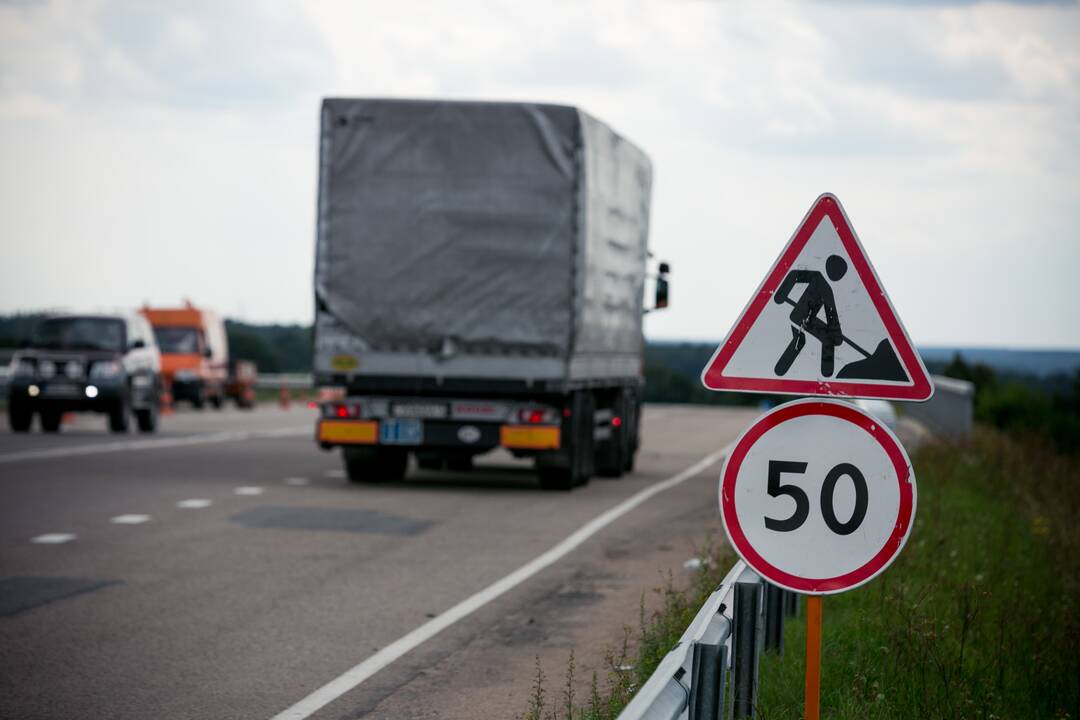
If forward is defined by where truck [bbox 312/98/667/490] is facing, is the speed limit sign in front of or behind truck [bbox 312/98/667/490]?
behind

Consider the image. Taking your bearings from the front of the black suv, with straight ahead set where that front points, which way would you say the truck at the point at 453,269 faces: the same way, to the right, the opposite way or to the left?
the opposite way

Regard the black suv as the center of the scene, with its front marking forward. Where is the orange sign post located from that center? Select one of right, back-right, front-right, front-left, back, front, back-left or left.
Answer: front

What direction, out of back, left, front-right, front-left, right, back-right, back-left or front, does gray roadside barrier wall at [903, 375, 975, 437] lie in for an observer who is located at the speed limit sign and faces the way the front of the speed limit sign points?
back

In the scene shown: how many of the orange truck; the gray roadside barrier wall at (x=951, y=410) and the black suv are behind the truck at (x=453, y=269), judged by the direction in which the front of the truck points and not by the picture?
0

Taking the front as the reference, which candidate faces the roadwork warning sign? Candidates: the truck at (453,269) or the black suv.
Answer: the black suv

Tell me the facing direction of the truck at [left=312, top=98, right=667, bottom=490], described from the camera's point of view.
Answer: facing away from the viewer

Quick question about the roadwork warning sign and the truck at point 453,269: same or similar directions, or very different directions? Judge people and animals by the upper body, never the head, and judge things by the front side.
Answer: very different directions

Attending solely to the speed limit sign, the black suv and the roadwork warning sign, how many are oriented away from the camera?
0

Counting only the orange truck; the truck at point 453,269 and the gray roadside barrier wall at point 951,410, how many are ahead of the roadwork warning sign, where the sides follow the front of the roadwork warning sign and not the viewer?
0

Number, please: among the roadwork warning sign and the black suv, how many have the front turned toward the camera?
2

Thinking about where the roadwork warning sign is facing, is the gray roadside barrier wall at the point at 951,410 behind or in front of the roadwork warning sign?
behind

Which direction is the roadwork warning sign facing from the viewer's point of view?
toward the camera

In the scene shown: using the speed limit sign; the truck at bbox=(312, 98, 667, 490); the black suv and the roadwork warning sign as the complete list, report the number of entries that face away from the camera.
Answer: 1

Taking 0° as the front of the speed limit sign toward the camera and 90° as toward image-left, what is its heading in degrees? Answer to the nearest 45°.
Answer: approximately 0°

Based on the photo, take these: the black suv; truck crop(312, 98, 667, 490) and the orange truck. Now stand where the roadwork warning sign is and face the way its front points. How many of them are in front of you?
0
